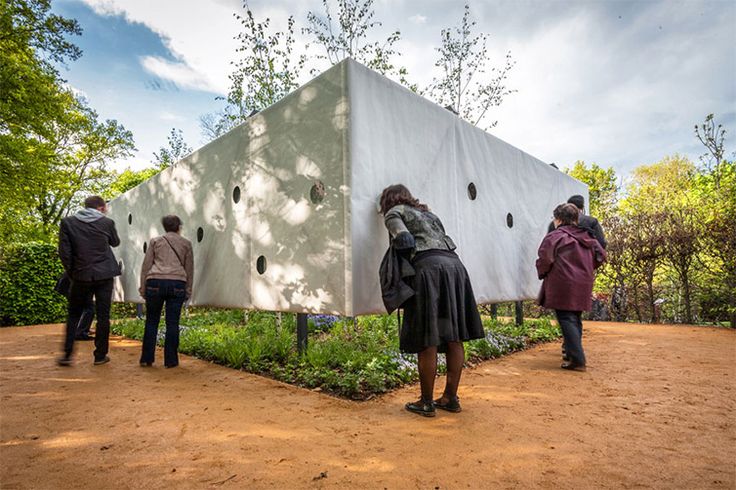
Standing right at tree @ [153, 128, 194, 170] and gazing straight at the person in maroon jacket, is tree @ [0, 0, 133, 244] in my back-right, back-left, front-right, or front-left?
front-right

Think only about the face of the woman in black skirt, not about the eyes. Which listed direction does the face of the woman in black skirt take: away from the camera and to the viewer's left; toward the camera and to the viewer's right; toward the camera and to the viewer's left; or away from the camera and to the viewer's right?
away from the camera and to the viewer's left

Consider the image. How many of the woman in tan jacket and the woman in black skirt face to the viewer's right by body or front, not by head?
0

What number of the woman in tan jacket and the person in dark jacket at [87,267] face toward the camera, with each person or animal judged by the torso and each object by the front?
0

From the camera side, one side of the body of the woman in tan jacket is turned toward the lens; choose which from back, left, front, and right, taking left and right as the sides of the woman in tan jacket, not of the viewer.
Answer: back

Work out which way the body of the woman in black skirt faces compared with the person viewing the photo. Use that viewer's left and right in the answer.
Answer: facing away from the viewer and to the left of the viewer

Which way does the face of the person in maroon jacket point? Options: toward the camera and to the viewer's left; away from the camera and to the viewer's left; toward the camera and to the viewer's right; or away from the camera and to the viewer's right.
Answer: away from the camera and to the viewer's left

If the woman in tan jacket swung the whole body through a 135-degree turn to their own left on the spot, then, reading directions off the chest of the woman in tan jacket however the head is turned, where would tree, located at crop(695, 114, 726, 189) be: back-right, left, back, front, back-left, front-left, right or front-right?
back-left

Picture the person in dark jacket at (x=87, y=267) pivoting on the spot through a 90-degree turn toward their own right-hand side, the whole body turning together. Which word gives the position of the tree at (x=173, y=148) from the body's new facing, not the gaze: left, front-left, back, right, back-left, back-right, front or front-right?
back-left

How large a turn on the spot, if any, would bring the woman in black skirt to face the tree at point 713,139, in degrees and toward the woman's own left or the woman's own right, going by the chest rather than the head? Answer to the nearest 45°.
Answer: approximately 90° to the woman's own right
